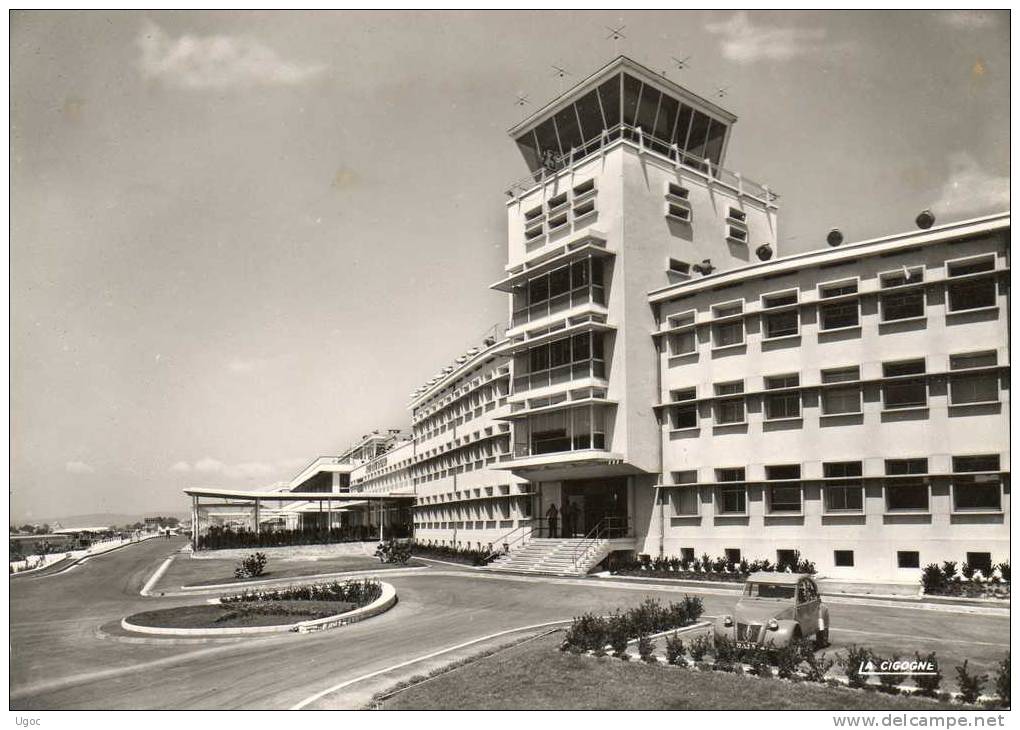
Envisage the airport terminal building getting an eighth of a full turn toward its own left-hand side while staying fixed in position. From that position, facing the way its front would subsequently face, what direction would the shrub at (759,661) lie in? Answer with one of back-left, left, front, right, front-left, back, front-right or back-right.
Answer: front

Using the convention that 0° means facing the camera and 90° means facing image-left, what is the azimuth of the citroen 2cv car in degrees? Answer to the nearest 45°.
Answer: approximately 45°

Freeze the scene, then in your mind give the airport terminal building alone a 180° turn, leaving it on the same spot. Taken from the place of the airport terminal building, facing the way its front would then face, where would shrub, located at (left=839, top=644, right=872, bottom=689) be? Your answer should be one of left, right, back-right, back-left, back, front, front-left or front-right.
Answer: back-right

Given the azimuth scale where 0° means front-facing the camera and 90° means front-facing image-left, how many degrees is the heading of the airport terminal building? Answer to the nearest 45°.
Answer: approximately 45°

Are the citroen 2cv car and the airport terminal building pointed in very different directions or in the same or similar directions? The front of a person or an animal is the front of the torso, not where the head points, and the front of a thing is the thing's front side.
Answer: same or similar directions

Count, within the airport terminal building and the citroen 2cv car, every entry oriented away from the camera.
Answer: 0

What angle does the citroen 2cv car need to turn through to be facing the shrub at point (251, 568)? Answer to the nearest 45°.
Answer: approximately 90° to its right

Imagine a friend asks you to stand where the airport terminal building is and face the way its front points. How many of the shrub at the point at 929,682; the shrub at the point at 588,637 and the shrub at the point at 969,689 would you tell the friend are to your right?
0

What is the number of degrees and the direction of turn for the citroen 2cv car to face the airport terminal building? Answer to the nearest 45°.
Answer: approximately 135° to its right

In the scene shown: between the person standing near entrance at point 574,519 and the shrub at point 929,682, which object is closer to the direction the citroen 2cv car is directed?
the shrub

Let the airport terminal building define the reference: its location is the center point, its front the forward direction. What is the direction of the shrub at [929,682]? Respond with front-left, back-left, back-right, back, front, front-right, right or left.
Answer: front-left

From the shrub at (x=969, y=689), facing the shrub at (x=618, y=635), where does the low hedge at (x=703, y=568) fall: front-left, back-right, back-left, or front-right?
front-right

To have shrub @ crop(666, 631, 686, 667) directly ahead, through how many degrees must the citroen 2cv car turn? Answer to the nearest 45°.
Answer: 0° — it already faces it

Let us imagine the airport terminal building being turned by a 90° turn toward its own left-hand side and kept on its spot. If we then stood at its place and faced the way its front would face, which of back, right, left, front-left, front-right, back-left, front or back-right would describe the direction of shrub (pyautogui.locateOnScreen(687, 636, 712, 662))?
front-right

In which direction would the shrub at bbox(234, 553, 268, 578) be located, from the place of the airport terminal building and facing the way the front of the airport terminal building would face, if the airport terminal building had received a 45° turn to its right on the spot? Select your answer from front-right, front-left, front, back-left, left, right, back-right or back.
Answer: front

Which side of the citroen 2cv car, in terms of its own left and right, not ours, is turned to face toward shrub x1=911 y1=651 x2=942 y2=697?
left
